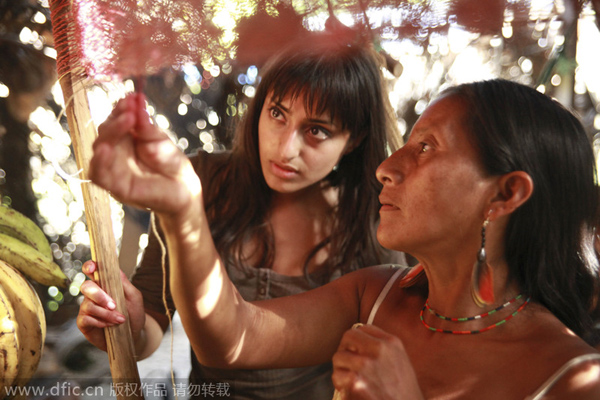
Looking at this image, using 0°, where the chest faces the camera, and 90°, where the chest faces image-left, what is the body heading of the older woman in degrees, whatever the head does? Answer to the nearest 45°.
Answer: approximately 45°

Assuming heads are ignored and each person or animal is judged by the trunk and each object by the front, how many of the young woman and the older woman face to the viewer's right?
0

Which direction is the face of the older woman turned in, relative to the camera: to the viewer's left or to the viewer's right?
to the viewer's left

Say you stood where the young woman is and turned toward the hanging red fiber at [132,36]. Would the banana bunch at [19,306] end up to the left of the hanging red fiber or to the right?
right

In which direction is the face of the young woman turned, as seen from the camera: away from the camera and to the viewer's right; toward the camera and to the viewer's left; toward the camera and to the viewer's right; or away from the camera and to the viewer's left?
toward the camera and to the viewer's left

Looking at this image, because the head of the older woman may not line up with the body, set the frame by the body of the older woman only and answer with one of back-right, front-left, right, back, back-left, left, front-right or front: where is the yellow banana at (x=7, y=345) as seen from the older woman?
front-right
